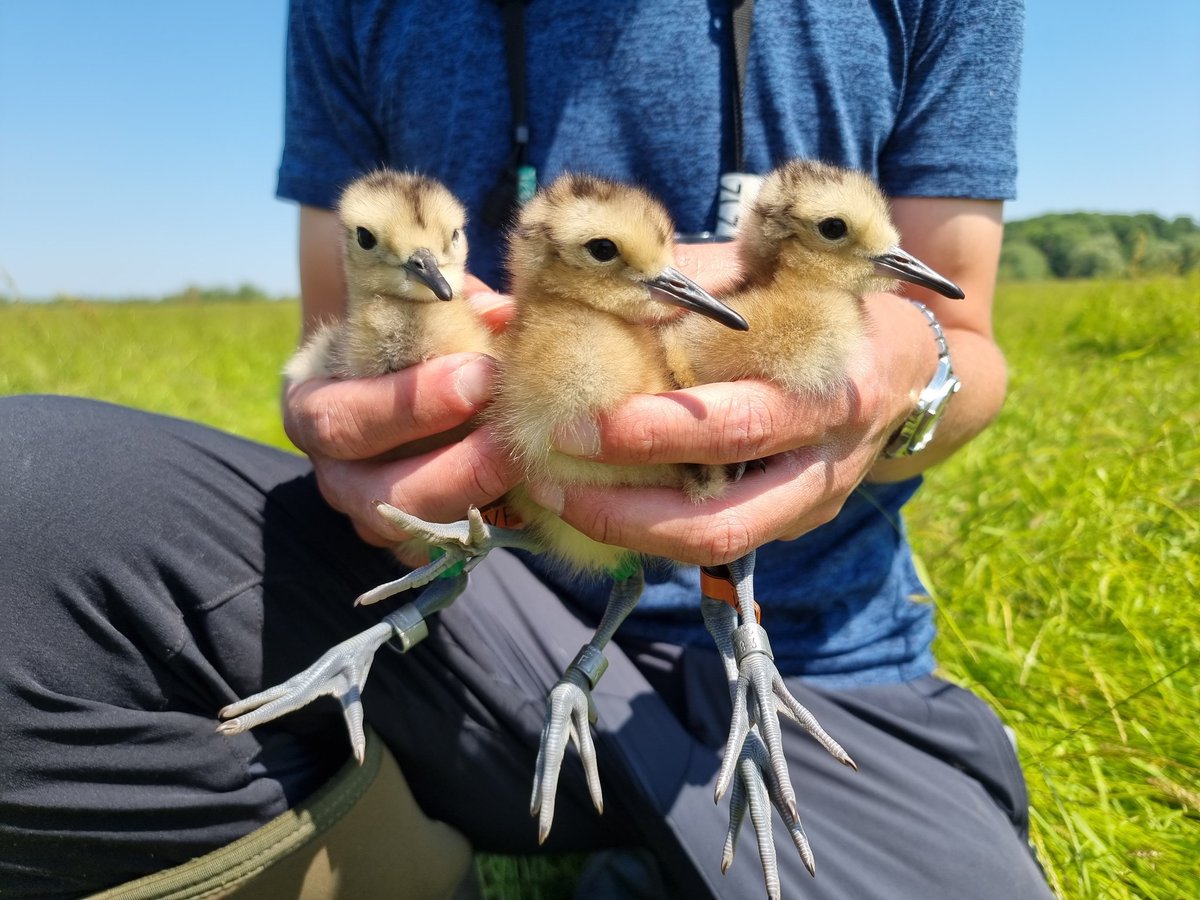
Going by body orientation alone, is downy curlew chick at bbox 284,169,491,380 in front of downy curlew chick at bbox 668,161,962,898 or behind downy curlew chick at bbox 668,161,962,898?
behind

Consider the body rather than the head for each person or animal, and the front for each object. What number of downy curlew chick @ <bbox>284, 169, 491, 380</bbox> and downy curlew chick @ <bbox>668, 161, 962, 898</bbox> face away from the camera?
0
